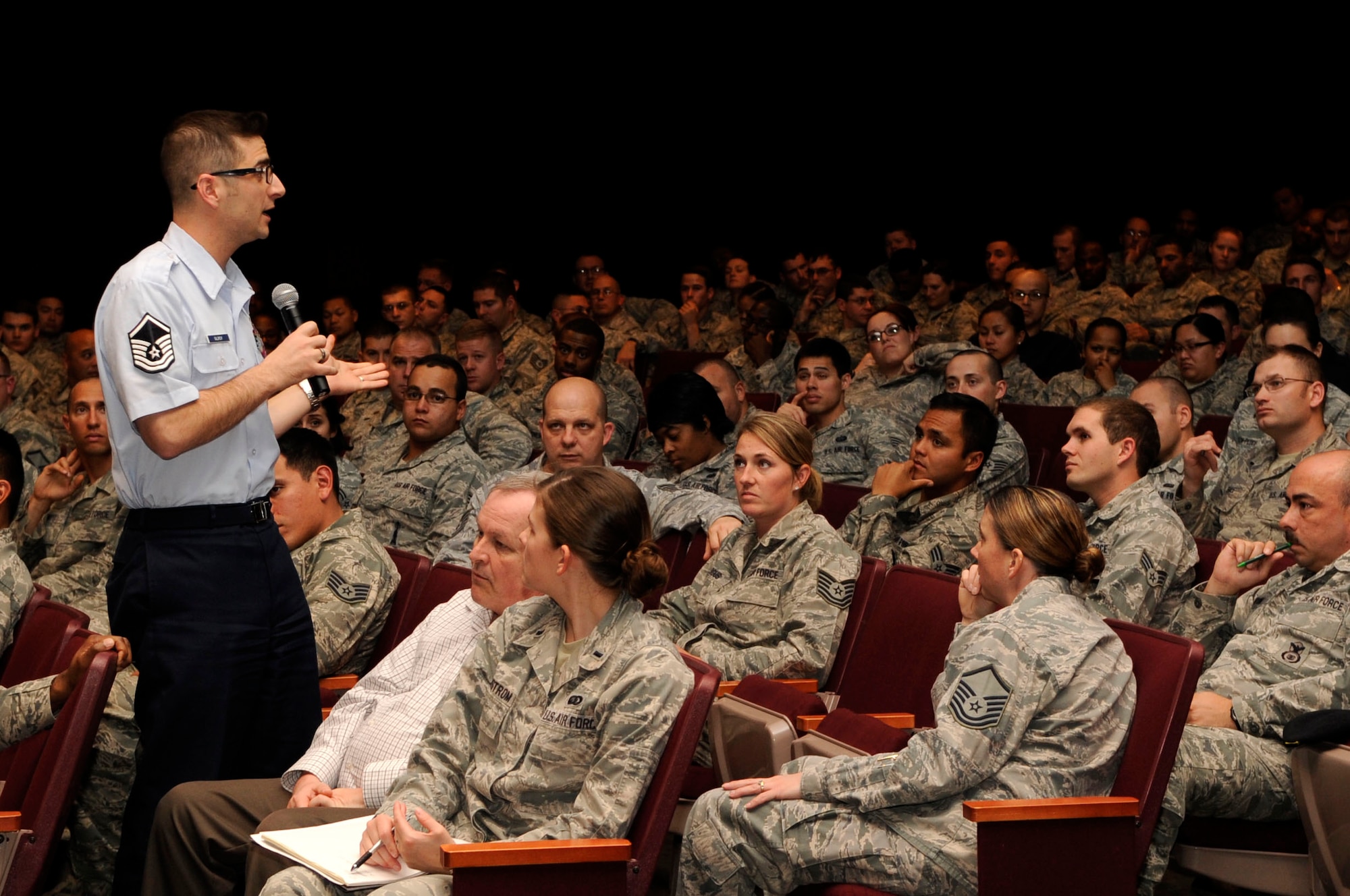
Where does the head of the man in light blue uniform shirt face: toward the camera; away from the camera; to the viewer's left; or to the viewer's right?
to the viewer's right

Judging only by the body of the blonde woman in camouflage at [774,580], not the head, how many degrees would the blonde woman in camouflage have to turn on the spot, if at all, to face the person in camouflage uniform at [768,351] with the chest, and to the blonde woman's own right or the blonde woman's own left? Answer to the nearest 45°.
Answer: approximately 135° to the blonde woman's own right

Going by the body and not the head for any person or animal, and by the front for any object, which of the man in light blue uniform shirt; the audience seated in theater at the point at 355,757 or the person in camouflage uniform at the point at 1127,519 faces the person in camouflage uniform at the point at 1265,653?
the man in light blue uniform shirt

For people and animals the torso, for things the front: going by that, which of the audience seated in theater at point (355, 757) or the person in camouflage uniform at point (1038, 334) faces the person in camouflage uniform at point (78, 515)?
the person in camouflage uniform at point (1038, 334)

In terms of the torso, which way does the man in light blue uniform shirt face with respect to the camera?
to the viewer's right

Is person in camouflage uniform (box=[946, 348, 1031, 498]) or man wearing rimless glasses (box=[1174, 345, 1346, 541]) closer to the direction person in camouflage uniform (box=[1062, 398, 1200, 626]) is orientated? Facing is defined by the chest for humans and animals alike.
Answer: the person in camouflage uniform (box=[946, 348, 1031, 498])

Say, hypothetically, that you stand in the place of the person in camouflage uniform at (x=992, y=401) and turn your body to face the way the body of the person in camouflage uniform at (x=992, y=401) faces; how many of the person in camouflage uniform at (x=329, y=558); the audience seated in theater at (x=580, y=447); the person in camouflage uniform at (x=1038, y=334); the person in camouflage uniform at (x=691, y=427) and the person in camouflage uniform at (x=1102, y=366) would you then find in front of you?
3

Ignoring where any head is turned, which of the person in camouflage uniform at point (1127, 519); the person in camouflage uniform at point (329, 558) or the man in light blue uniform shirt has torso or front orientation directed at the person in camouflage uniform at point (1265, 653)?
the man in light blue uniform shirt

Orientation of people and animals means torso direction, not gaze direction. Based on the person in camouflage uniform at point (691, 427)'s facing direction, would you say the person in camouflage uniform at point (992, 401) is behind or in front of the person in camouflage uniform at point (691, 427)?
behind

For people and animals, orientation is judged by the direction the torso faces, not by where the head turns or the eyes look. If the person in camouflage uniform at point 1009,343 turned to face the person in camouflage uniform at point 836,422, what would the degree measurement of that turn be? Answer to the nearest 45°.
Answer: approximately 45° to their left

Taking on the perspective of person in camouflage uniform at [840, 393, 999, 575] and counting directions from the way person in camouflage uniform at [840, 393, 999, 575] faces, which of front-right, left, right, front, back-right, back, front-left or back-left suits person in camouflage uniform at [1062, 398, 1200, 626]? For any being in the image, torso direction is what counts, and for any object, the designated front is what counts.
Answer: left

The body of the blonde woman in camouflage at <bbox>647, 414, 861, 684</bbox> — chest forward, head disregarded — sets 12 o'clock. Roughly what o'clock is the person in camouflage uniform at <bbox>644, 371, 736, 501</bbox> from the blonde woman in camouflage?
The person in camouflage uniform is roughly at 4 o'clock from the blonde woman in camouflage.

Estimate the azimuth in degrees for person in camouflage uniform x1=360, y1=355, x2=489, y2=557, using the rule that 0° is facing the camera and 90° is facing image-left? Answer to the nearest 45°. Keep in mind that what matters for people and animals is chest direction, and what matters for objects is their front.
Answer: approximately 45°

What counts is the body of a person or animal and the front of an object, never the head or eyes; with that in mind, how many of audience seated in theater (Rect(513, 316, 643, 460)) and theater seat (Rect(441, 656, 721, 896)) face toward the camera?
1

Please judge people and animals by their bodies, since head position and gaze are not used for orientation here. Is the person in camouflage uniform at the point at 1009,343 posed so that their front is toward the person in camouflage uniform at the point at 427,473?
yes

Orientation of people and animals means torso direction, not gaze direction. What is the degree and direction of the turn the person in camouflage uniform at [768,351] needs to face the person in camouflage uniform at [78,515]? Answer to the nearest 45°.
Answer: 0° — they already face them
